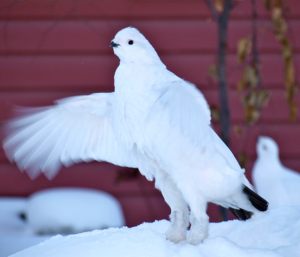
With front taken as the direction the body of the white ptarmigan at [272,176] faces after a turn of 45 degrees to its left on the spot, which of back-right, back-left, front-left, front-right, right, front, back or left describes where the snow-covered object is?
front-right

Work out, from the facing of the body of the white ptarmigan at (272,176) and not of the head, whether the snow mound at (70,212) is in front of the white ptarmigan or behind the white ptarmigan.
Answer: in front

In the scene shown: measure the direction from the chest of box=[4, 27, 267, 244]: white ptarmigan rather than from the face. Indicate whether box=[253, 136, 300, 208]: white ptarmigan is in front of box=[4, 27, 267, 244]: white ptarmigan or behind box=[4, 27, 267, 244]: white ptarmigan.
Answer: behind

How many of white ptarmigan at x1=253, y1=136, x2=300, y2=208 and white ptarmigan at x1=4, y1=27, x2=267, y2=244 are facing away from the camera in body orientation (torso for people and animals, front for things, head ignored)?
0
